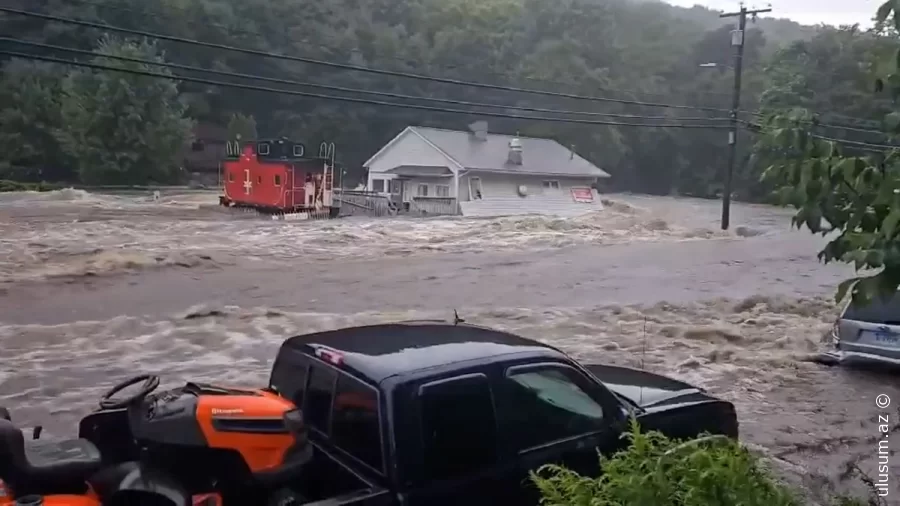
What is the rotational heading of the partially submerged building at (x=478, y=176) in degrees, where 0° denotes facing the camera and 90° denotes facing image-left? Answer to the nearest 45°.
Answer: approximately 45°

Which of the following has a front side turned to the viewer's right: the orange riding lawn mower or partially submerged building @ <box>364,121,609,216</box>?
the orange riding lawn mower

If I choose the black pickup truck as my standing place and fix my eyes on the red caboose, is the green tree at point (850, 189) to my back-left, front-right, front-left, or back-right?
back-right

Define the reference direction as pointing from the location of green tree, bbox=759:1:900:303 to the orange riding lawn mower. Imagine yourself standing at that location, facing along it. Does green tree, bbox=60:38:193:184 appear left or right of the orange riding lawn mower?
right

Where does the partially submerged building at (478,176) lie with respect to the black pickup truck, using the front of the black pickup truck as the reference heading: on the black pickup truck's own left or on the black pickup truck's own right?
on the black pickup truck's own left

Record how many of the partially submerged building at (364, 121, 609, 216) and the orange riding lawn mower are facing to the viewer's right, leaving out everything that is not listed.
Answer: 1

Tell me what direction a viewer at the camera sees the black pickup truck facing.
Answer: facing away from the viewer and to the right of the viewer

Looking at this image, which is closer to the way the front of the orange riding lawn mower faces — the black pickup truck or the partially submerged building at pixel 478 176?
the black pickup truck

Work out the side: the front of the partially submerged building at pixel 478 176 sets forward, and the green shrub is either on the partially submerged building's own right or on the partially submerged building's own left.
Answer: on the partially submerged building's own left

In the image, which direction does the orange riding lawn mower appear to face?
to the viewer's right

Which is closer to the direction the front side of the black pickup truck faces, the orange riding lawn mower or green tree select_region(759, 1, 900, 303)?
the green tree
